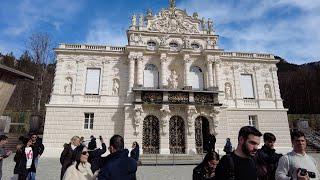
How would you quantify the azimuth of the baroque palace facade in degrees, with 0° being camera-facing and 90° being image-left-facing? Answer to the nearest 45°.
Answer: approximately 0°

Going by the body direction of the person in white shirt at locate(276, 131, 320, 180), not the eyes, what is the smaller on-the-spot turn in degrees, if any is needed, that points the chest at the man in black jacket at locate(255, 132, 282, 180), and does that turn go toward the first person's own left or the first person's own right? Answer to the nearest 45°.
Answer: approximately 135° to the first person's own right

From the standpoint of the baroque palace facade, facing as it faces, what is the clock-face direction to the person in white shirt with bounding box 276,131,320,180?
The person in white shirt is roughly at 12 o'clock from the baroque palace facade.

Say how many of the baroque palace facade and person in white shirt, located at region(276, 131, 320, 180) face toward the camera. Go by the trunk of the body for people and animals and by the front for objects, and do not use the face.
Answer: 2

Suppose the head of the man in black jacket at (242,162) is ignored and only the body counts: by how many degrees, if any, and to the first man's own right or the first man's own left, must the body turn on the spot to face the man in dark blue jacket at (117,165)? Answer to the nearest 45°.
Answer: approximately 135° to the first man's own right

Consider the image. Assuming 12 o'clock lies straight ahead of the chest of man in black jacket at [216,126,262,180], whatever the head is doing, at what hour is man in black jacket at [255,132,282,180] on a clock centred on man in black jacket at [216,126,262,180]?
man in black jacket at [255,132,282,180] is roughly at 8 o'clock from man in black jacket at [216,126,262,180].

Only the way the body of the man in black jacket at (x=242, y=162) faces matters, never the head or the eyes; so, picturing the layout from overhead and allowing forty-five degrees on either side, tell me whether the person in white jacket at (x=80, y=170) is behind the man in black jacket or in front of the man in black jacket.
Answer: behind

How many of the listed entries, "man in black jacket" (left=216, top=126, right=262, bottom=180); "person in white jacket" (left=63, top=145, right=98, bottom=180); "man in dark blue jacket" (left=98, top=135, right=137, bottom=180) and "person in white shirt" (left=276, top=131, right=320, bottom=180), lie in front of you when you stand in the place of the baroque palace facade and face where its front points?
4
